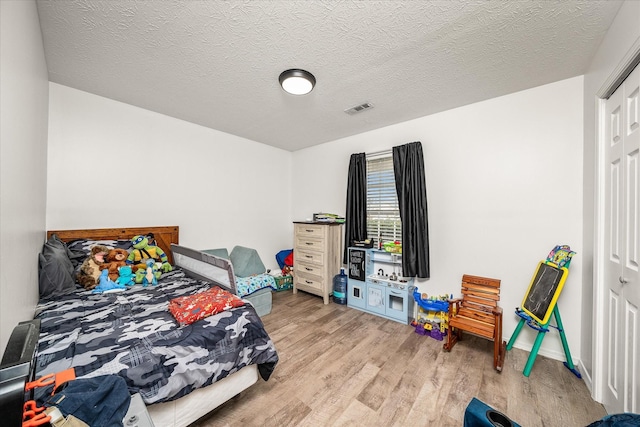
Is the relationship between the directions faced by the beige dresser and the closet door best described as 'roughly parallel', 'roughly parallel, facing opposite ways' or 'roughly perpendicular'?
roughly perpendicular

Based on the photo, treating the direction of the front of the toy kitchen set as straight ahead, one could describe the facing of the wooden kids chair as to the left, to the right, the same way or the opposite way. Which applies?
the same way

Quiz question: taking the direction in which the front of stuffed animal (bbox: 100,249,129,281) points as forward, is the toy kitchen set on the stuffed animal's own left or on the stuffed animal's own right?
on the stuffed animal's own left

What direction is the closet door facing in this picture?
to the viewer's left

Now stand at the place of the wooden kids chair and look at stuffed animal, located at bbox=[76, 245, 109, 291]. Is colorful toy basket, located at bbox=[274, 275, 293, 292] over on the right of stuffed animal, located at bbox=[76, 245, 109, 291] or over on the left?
right

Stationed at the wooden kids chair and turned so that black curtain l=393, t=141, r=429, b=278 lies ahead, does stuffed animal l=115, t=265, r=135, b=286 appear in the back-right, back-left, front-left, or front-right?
front-left

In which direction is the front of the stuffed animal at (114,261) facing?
toward the camera

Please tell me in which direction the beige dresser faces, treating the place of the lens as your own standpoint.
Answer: facing the viewer and to the left of the viewer

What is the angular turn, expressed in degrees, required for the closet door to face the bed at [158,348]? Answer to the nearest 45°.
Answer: approximately 45° to its left

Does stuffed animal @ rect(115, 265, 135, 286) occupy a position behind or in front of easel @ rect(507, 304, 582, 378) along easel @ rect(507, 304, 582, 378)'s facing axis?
in front
